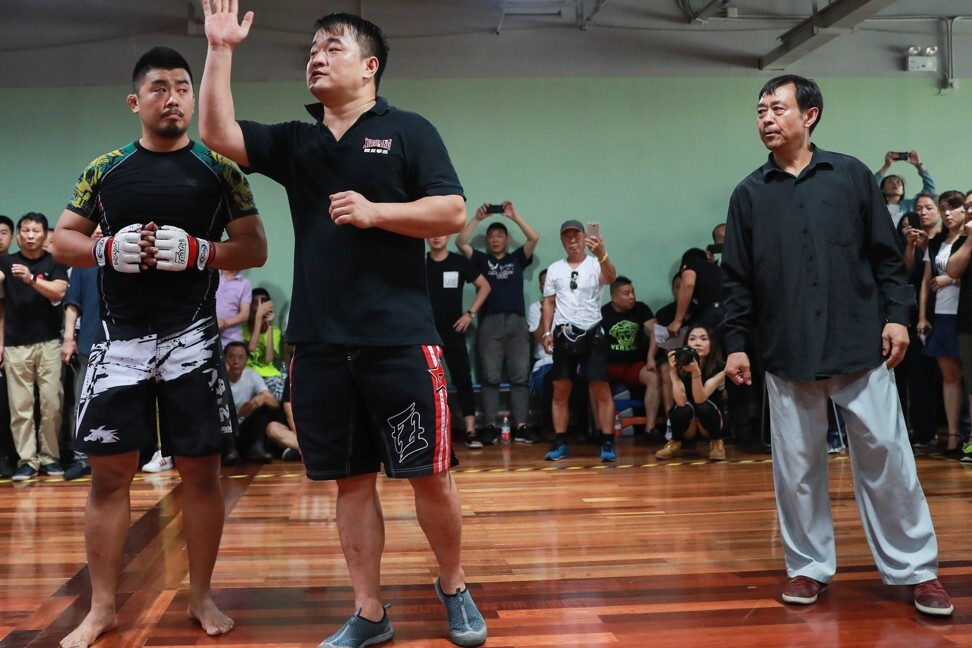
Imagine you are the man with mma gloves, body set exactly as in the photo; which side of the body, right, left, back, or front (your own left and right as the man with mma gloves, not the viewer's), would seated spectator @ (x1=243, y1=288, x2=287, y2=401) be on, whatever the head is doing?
back

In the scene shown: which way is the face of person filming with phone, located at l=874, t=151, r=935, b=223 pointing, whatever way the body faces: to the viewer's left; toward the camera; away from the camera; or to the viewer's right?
toward the camera

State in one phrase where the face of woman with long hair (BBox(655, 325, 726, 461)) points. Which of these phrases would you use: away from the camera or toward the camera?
toward the camera

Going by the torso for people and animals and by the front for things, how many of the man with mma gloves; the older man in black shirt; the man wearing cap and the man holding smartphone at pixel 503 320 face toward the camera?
4

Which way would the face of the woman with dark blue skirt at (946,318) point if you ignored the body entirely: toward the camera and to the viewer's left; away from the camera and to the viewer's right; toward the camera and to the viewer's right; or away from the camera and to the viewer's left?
toward the camera and to the viewer's left

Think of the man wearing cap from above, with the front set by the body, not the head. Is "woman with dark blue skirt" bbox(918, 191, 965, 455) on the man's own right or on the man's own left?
on the man's own left

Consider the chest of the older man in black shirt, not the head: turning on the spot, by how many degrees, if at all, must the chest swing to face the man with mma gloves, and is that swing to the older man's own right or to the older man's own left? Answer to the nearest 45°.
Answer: approximately 45° to the older man's own right

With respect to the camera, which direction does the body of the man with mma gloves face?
toward the camera

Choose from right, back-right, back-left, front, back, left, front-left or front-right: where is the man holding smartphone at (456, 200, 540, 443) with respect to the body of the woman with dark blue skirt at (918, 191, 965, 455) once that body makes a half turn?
back-left

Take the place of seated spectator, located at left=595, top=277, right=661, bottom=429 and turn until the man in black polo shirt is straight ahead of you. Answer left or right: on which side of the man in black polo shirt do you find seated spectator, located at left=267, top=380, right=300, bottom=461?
right

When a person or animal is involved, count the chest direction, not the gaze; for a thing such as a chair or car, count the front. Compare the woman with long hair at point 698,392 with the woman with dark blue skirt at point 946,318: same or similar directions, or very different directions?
same or similar directions

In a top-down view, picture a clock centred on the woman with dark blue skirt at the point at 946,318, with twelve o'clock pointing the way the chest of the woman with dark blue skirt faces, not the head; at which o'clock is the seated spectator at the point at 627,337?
The seated spectator is roughly at 2 o'clock from the woman with dark blue skirt.

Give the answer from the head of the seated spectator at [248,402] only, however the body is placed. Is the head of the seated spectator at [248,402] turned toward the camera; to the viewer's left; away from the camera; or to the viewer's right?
toward the camera

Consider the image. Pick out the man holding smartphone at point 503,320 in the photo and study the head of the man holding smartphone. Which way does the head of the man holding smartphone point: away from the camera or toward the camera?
toward the camera

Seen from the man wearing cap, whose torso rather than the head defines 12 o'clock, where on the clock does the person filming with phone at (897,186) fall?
The person filming with phone is roughly at 8 o'clock from the man wearing cap.

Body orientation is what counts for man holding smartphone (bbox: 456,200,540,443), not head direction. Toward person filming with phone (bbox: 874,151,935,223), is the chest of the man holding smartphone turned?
no

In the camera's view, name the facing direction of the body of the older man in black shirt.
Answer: toward the camera

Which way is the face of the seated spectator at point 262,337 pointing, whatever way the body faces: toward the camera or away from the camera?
toward the camera

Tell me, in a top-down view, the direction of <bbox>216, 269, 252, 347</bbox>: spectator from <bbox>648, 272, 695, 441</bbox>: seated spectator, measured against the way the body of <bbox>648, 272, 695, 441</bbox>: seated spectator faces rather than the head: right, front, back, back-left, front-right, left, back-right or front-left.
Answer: front-right
